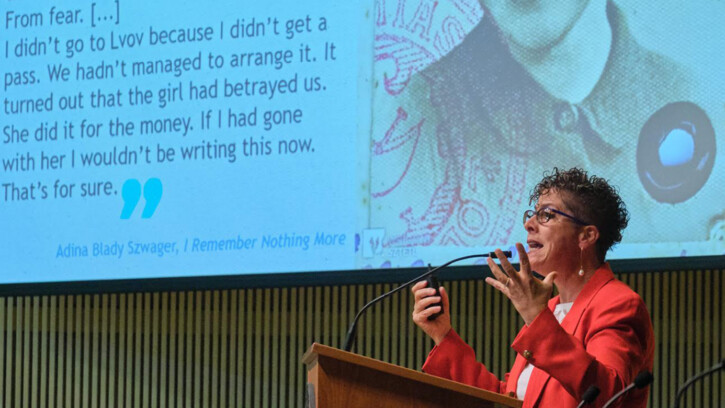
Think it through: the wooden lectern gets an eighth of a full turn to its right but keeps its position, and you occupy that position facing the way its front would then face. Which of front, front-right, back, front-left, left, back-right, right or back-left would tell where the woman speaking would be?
right

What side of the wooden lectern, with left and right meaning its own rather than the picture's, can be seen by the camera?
left

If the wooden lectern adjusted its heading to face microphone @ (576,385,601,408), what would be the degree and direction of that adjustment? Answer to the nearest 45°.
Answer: approximately 180°

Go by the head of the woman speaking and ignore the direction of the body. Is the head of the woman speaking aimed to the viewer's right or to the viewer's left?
to the viewer's left
